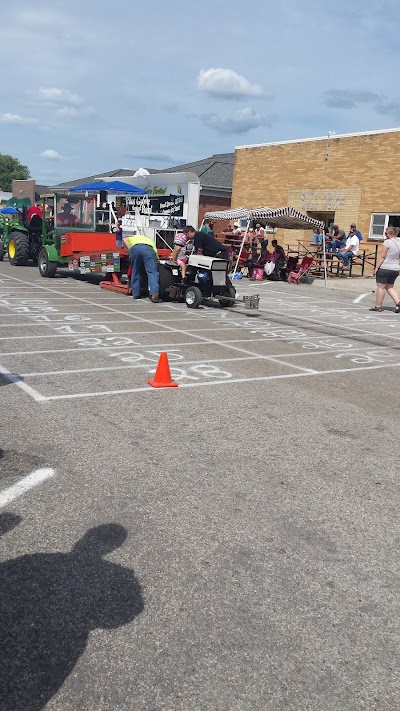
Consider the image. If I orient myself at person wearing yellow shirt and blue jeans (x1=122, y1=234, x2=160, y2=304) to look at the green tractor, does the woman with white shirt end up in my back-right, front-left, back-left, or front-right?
back-right

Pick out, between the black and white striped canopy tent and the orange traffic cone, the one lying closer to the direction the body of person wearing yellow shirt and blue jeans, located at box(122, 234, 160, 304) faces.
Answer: the black and white striped canopy tent
